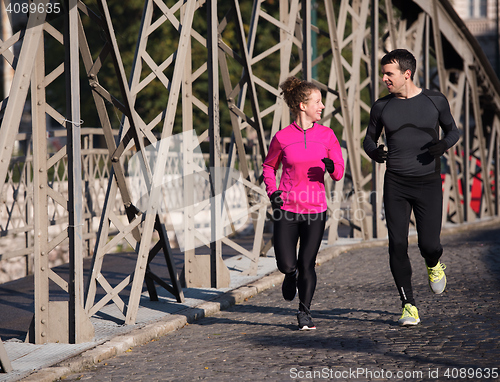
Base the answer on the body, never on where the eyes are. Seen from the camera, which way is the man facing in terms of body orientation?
toward the camera

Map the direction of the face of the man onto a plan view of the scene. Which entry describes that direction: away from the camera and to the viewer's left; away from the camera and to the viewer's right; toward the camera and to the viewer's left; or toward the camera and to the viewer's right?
toward the camera and to the viewer's left

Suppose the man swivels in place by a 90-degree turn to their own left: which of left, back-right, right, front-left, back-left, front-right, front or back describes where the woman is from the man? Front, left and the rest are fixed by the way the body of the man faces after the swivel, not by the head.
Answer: back
